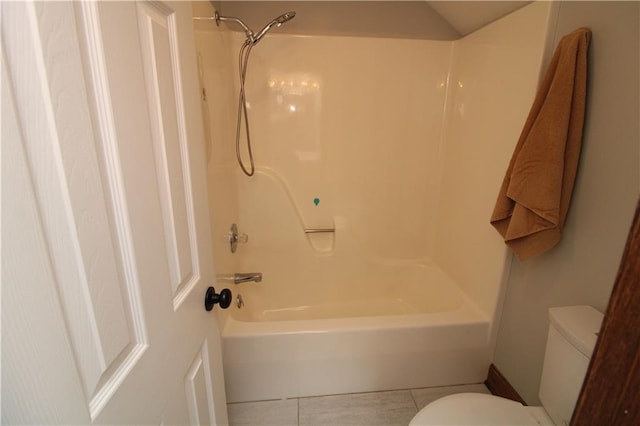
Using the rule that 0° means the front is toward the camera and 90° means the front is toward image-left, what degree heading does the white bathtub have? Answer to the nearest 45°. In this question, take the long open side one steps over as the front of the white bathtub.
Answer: approximately 0°

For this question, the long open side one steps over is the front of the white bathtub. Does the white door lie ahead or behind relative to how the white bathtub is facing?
ahead

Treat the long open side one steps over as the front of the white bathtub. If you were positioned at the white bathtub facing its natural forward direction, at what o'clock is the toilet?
The toilet is roughly at 10 o'clock from the white bathtub.
